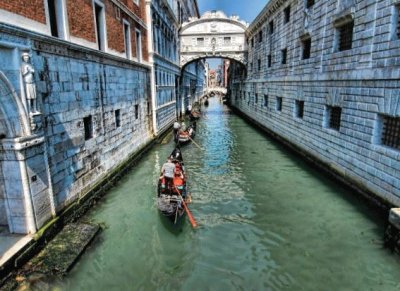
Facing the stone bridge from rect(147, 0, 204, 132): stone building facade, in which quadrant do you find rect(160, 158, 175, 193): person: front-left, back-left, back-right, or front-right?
back-right

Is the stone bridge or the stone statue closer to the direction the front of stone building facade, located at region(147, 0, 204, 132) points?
the stone bridge

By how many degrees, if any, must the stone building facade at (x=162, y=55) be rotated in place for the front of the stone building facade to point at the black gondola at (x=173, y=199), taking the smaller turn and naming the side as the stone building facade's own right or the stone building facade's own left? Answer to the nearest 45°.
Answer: approximately 90° to the stone building facade's own right

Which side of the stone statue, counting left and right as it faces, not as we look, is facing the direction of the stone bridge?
left

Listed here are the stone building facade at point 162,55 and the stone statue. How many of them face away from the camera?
0

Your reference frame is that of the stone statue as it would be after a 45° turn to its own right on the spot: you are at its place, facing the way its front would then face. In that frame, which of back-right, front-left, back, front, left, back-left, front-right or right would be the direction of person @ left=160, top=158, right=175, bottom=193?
left

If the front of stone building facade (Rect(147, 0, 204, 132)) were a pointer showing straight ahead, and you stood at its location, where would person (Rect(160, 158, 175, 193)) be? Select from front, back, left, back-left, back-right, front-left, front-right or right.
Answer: right

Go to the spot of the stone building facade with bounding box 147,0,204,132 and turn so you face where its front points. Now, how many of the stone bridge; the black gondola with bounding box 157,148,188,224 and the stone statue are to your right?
2

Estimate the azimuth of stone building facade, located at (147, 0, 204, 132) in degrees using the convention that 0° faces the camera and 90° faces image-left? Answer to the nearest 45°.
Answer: approximately 270°

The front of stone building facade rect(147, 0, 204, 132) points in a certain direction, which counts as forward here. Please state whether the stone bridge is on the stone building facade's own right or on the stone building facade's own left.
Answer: on the stone building facade's own left

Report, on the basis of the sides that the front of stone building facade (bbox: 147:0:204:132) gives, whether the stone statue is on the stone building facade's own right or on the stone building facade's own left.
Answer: on the stone building facade's own right
